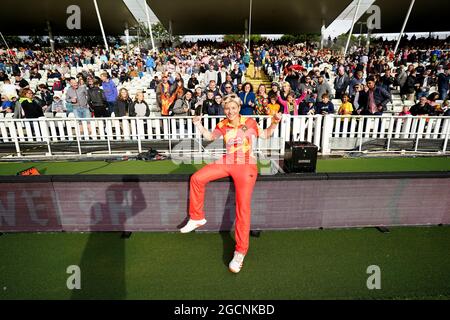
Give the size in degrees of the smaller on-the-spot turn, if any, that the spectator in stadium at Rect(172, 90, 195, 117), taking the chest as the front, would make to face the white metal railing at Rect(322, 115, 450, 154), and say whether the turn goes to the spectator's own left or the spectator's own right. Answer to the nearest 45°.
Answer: approximately 45° to the spectator's own left

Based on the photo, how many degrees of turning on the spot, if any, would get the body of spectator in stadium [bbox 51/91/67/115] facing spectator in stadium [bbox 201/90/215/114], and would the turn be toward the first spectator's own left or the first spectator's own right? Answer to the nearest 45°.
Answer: approximately 45° to the first spectator's own left

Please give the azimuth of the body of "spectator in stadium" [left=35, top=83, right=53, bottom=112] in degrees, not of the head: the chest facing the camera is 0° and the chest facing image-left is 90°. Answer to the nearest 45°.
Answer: approximately 0°

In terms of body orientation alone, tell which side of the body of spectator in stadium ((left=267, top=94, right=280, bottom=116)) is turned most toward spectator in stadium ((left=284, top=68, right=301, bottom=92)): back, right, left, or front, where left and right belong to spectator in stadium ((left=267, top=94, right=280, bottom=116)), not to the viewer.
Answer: back

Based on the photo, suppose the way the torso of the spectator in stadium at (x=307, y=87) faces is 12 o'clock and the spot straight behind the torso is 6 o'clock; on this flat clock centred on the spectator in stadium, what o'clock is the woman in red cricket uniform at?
The woman in red cricket uniform is roughly at 12 o'clock from the spectator in stadium.

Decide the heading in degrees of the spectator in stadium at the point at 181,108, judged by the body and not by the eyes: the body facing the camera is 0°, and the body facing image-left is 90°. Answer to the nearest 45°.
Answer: approximately 315°

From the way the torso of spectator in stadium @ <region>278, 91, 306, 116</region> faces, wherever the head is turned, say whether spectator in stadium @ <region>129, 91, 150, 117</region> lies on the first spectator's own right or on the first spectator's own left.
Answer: on the first spectator's own right

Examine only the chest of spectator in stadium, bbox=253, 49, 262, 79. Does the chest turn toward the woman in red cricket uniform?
yes

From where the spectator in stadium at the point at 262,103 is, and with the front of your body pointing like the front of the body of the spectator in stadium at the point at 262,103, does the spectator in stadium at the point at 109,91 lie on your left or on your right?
on your right
